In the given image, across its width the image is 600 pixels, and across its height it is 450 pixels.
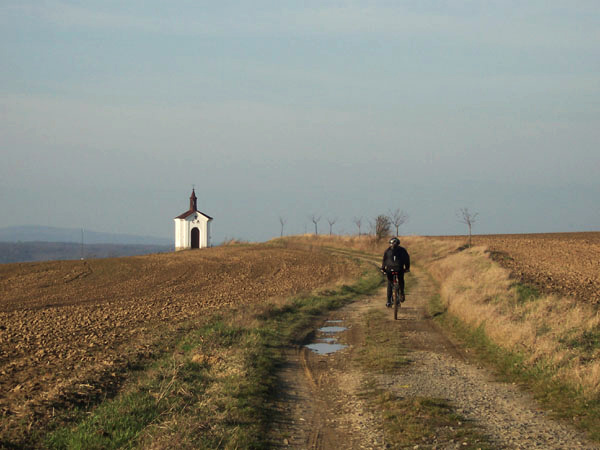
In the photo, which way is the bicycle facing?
away from the camera

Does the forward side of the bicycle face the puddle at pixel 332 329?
no
